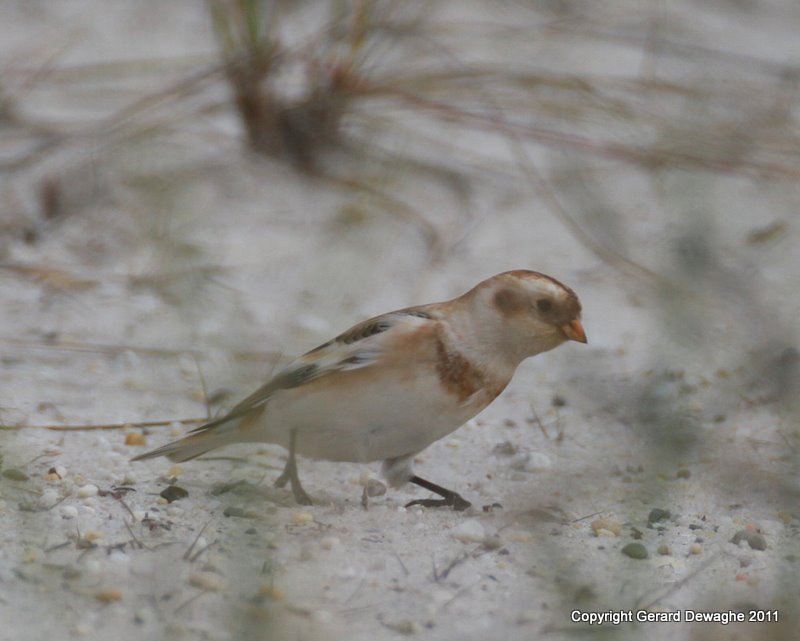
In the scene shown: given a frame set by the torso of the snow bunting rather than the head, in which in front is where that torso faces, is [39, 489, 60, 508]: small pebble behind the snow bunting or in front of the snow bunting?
behind

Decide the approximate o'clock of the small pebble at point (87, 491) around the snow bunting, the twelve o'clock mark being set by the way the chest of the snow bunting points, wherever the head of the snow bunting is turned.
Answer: The small pebble is roughly at 6 o'clock from the snow bunting.

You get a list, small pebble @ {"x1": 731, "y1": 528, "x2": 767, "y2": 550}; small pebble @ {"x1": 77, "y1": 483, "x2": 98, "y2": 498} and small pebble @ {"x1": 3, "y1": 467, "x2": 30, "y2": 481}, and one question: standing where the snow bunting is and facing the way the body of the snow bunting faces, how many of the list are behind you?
2

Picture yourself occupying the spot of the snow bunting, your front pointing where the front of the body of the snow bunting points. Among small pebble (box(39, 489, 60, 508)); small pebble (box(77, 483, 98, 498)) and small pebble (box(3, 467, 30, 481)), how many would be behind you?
3

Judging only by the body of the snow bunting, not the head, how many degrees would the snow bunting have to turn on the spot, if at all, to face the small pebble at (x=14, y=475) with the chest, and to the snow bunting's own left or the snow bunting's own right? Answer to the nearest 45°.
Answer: approximately 180°

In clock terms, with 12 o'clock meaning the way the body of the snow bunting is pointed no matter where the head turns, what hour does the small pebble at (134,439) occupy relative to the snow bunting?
The small pebble is roughly at 7 o'clock from the snow bunting.

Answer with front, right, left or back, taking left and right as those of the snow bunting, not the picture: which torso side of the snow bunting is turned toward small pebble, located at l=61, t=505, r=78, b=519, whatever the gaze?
back

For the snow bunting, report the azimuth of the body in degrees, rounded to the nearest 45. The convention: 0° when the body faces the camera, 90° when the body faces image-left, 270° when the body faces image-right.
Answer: approximately 270°
